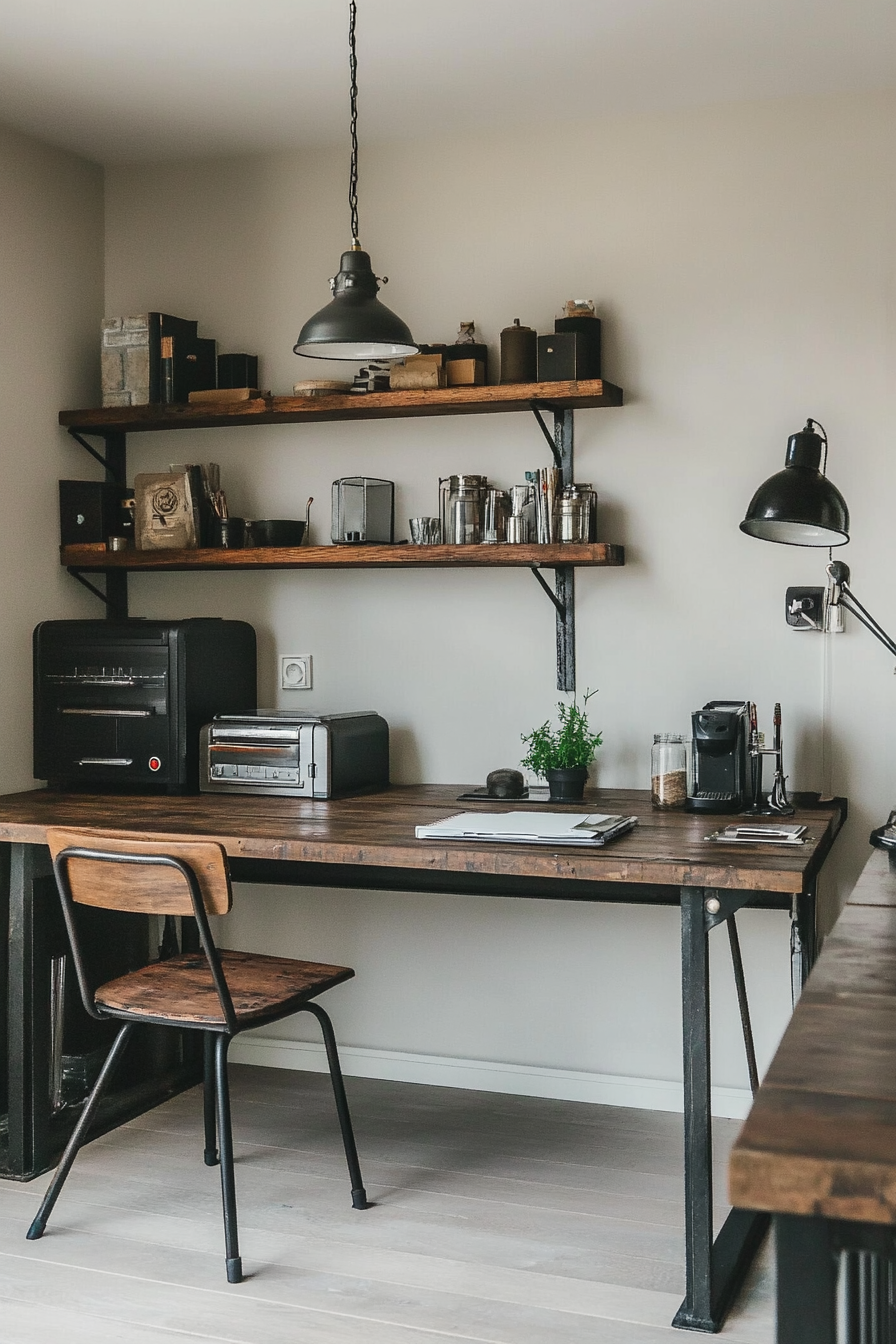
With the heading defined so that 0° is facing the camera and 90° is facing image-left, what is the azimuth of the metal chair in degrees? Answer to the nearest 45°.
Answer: approximately 225°

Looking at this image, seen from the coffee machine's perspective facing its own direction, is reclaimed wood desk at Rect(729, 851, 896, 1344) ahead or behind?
ahead

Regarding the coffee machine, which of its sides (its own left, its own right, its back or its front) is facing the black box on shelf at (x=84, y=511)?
right

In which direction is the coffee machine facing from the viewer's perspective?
toward the camera

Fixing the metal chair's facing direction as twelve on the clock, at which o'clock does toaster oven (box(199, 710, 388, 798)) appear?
The toaster oven is roughly at 11 o'clock from the metal chair.

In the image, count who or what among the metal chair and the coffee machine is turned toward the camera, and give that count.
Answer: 1

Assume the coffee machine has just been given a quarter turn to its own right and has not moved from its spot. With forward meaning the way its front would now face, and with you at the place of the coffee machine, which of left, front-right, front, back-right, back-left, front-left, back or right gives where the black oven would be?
front

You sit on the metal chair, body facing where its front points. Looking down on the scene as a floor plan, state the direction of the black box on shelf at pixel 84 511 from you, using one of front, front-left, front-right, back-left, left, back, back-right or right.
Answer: front-left

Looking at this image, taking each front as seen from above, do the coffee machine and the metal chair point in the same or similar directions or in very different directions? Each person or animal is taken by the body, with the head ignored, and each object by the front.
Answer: very different directions

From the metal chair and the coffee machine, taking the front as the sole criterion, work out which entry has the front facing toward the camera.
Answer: the coffee machine

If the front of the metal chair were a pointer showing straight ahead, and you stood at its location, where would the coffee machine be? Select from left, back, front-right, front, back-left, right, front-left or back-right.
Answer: front-right

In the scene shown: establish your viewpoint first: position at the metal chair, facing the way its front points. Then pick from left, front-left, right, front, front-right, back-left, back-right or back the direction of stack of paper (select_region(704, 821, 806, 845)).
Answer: front-right
